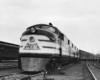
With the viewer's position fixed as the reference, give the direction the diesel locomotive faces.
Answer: facing the viewer and to the left of the viewer
